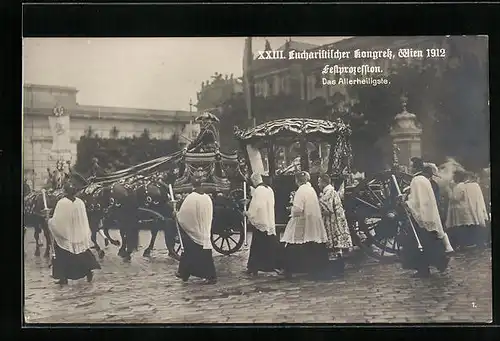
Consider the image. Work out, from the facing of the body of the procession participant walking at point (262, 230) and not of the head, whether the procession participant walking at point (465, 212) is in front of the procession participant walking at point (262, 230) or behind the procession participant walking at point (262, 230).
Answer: behind

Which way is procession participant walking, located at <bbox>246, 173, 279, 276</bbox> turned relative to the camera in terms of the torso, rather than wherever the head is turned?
to the viewer's left

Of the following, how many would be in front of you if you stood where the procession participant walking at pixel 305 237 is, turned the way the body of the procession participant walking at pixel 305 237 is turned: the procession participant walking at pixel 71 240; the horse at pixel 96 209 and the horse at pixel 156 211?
3

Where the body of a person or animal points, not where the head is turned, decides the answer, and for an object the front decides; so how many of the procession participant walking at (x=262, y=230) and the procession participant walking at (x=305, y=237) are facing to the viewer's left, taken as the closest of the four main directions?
2

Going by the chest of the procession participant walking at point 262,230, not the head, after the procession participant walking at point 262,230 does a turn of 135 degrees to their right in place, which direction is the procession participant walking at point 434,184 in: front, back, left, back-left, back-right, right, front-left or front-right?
front-right

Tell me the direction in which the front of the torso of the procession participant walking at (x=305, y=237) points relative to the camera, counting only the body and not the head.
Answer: to the viewer's left

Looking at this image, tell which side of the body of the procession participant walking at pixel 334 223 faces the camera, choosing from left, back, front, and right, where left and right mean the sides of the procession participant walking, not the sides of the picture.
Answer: left

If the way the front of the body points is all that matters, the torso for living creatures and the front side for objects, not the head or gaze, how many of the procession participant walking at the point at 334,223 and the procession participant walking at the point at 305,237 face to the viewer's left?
2

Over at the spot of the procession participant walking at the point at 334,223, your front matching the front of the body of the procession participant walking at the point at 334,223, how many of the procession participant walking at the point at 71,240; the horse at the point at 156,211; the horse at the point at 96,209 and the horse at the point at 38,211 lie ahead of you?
4

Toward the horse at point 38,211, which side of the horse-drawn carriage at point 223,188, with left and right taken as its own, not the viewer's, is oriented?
front

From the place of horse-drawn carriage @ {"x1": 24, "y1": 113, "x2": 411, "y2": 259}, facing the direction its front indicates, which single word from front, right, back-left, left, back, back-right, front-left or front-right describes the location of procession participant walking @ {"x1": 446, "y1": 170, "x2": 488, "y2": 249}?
back

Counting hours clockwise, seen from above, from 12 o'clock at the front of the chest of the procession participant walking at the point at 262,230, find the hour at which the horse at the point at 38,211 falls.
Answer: The horse is roughly at 12 o'clock from the procession participant walking.

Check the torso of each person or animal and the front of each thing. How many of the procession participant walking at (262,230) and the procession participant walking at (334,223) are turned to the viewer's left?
2

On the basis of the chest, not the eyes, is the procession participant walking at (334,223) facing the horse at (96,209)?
yes

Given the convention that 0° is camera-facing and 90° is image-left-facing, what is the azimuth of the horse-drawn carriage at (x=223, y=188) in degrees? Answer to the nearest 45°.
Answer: approximately 90°
